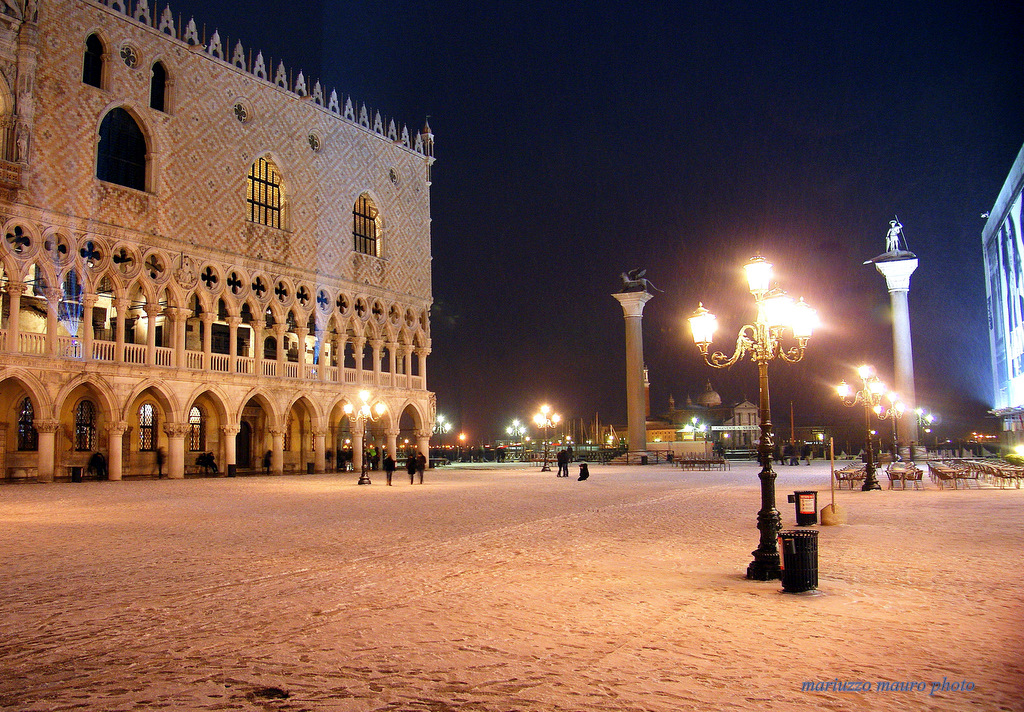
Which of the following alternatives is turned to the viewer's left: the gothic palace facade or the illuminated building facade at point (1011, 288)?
the illuminated building facade

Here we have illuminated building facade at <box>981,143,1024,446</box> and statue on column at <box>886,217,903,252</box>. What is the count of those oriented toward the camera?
1

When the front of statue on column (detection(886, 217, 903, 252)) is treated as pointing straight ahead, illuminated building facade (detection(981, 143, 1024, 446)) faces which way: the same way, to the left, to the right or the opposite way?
to the right

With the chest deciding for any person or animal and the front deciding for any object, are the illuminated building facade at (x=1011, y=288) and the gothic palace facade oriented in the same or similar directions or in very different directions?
very different directions

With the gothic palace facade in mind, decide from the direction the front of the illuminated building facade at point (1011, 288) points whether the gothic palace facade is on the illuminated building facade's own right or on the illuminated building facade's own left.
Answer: on the illuminated building facade's own left

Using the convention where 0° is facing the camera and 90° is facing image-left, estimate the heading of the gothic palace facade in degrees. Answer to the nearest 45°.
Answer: approximately 315°

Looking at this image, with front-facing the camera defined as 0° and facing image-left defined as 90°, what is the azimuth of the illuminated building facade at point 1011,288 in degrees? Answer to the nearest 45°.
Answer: approximately 90°

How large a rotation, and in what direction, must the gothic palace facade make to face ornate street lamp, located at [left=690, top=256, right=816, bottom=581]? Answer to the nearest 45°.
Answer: approximately 45° to its right
